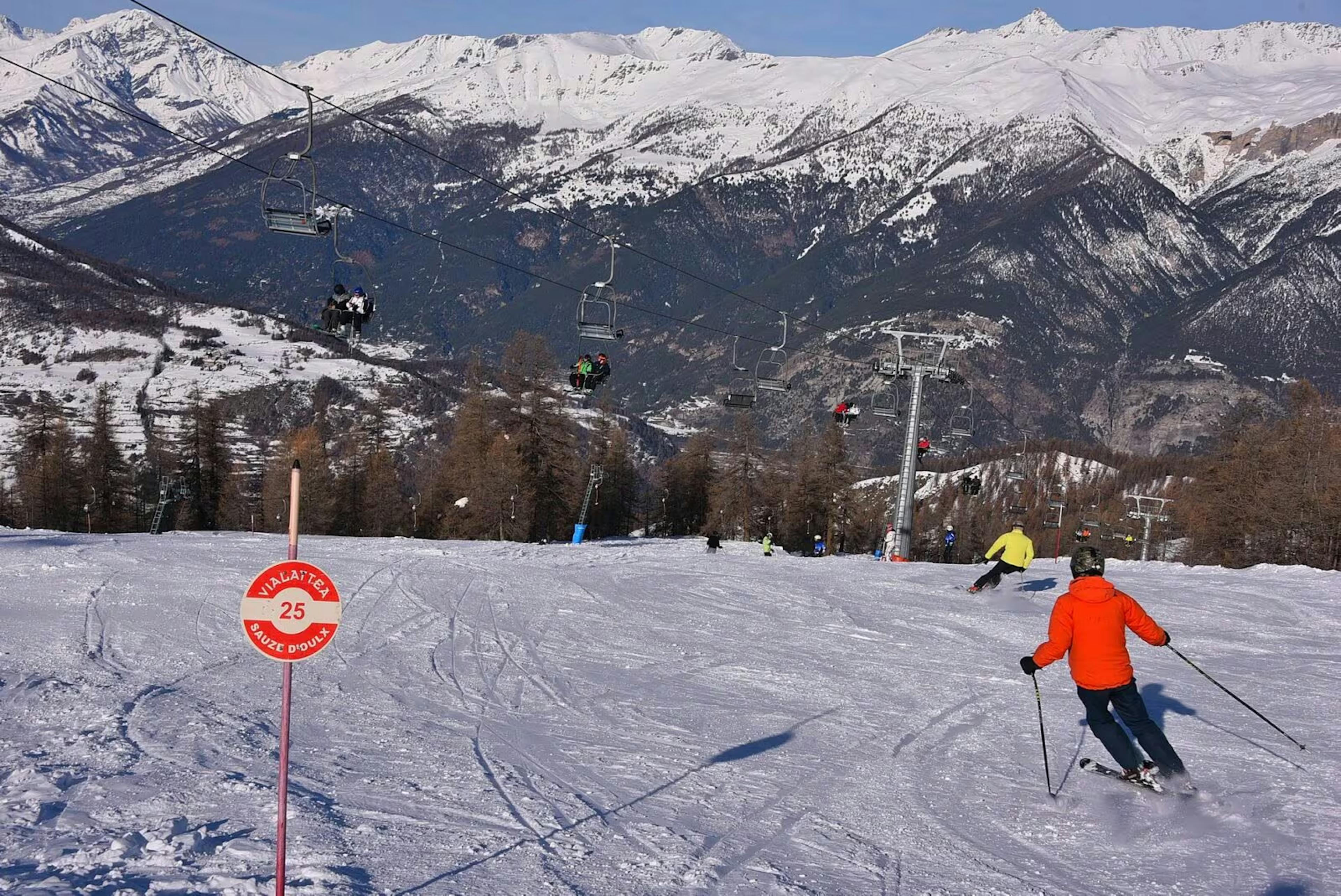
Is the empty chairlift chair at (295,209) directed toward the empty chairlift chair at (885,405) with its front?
yes

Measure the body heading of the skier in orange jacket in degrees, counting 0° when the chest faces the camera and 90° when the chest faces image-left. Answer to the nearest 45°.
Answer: approximately 180°

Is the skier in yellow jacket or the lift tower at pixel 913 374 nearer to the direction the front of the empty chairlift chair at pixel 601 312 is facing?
the lift tower

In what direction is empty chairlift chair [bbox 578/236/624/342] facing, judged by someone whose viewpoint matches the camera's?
facing away from the viewer and to the right of the viewer

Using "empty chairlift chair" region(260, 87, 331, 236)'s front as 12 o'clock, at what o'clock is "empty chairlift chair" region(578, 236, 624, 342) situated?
"empty chairlift chair" region(578, 236, 624, 342) is roughly at 12 o'clock from "empty chairlift chair" region(260, 87, 331, 236).

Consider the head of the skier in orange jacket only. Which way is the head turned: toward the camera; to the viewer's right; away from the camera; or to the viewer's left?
away from the camera

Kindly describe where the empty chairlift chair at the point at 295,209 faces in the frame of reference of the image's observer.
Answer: facing away from the viewer and to the right of the viewer

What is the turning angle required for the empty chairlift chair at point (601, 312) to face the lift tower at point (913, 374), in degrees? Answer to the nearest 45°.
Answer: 0° — it already faces it

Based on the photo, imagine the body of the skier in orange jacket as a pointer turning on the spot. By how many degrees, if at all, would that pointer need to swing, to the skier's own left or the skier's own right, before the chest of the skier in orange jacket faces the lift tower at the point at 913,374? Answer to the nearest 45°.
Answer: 0° — they already face it
